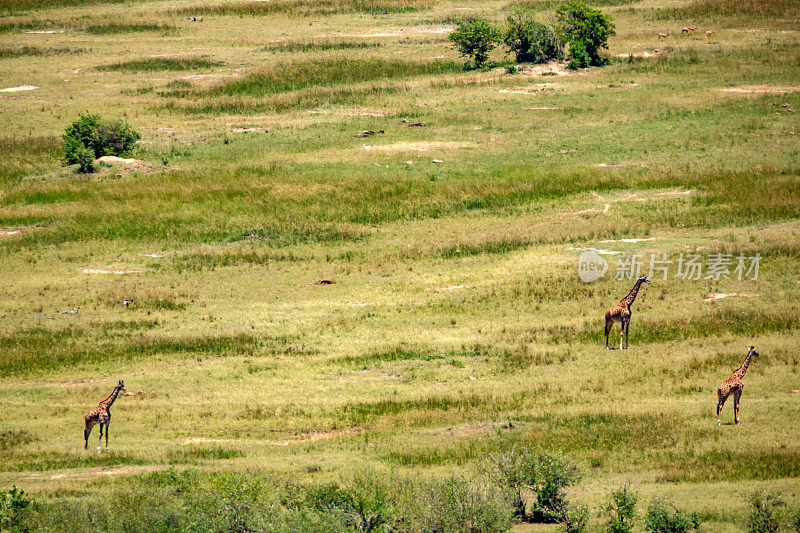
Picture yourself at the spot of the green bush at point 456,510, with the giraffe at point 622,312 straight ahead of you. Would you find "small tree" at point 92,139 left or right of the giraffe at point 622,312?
left

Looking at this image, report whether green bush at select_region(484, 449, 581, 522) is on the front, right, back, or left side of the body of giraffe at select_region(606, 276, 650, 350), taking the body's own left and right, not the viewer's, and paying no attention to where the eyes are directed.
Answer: right

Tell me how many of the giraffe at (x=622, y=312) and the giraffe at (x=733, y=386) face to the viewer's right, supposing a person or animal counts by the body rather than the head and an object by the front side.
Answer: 2

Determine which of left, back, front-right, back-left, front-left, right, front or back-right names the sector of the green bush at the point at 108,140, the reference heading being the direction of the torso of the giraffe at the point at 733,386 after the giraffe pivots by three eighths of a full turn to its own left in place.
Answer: front

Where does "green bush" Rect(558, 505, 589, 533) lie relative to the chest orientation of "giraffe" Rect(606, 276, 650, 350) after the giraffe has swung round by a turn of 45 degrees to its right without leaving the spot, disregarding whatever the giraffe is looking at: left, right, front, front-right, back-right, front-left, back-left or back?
front-right

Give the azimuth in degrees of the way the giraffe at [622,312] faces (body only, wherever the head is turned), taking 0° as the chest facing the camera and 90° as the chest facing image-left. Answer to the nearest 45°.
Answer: approximately 270°

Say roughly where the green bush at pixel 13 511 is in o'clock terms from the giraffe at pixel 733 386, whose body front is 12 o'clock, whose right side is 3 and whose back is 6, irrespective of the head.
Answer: The green bush is roughly at 5 o'clock from the giraffe.

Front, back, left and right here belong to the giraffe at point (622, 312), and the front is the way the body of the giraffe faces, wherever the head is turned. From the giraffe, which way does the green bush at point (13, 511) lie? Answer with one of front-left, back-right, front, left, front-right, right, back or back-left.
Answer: back-right

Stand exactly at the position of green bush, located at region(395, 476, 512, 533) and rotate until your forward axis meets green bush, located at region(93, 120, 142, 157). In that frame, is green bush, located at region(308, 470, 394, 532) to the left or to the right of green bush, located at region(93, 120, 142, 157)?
left

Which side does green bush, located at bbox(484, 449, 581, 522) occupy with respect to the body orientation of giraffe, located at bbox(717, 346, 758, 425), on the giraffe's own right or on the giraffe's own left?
on the giraffe's own right

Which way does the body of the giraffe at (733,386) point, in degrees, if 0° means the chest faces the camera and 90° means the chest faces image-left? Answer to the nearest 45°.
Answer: approximately 270°
